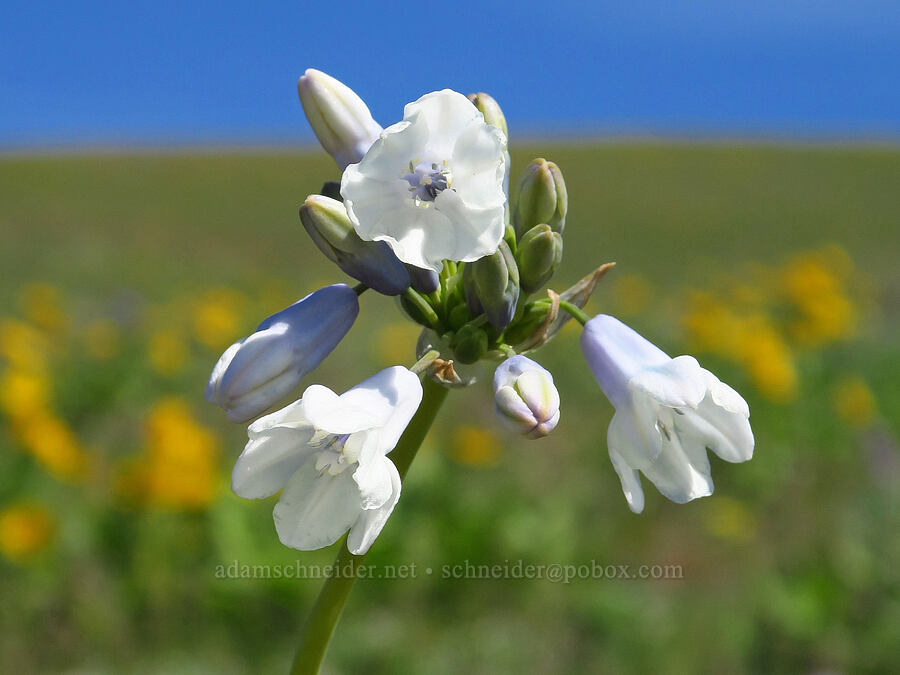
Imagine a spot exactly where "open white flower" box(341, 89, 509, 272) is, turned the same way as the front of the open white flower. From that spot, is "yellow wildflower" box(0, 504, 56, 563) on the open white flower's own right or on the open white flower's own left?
on the open white flower's own right

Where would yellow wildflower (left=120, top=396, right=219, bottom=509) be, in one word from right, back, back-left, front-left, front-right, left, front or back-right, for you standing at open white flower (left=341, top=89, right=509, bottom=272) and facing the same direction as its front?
back-right

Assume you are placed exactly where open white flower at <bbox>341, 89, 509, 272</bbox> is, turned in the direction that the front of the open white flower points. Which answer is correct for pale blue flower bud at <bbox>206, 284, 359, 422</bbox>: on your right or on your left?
on your right

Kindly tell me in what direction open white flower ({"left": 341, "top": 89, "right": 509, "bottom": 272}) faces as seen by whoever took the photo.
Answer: facing the viewer
